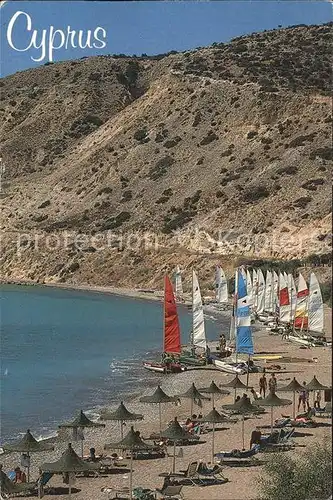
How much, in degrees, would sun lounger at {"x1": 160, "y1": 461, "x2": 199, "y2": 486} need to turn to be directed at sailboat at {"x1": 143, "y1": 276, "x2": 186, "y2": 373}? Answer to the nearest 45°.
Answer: approximately 90° to its right

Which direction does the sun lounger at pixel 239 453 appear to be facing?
to the viewer's left

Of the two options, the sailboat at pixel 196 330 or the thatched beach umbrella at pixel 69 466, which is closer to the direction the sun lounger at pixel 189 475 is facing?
the thatched beach umbrella

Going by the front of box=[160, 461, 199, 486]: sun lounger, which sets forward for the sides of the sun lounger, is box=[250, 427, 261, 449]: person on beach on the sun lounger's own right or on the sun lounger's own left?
on the sun lounger's own right

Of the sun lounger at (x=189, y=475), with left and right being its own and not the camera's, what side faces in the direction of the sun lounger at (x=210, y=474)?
back

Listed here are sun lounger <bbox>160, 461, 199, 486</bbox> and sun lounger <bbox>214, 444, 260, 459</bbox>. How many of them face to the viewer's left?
2

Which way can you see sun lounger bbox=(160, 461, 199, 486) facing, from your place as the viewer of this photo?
facing to the left of the viewer

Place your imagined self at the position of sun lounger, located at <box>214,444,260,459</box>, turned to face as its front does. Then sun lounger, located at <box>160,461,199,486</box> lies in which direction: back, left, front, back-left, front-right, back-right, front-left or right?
front-left

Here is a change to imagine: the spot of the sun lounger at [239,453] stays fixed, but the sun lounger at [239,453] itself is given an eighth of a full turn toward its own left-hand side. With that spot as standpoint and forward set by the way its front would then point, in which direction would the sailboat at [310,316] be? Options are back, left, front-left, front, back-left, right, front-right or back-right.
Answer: back-right

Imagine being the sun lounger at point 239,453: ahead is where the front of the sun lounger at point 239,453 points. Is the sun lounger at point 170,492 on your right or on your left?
on your left

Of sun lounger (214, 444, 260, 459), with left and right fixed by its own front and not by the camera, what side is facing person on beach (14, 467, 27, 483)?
front

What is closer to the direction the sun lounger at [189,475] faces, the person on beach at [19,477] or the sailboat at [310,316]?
the person on beach

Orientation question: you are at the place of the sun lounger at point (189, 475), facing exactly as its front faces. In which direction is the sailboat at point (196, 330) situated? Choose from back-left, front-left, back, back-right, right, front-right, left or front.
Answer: right

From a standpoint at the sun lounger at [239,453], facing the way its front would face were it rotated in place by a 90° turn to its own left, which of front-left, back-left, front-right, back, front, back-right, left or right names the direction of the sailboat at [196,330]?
back
